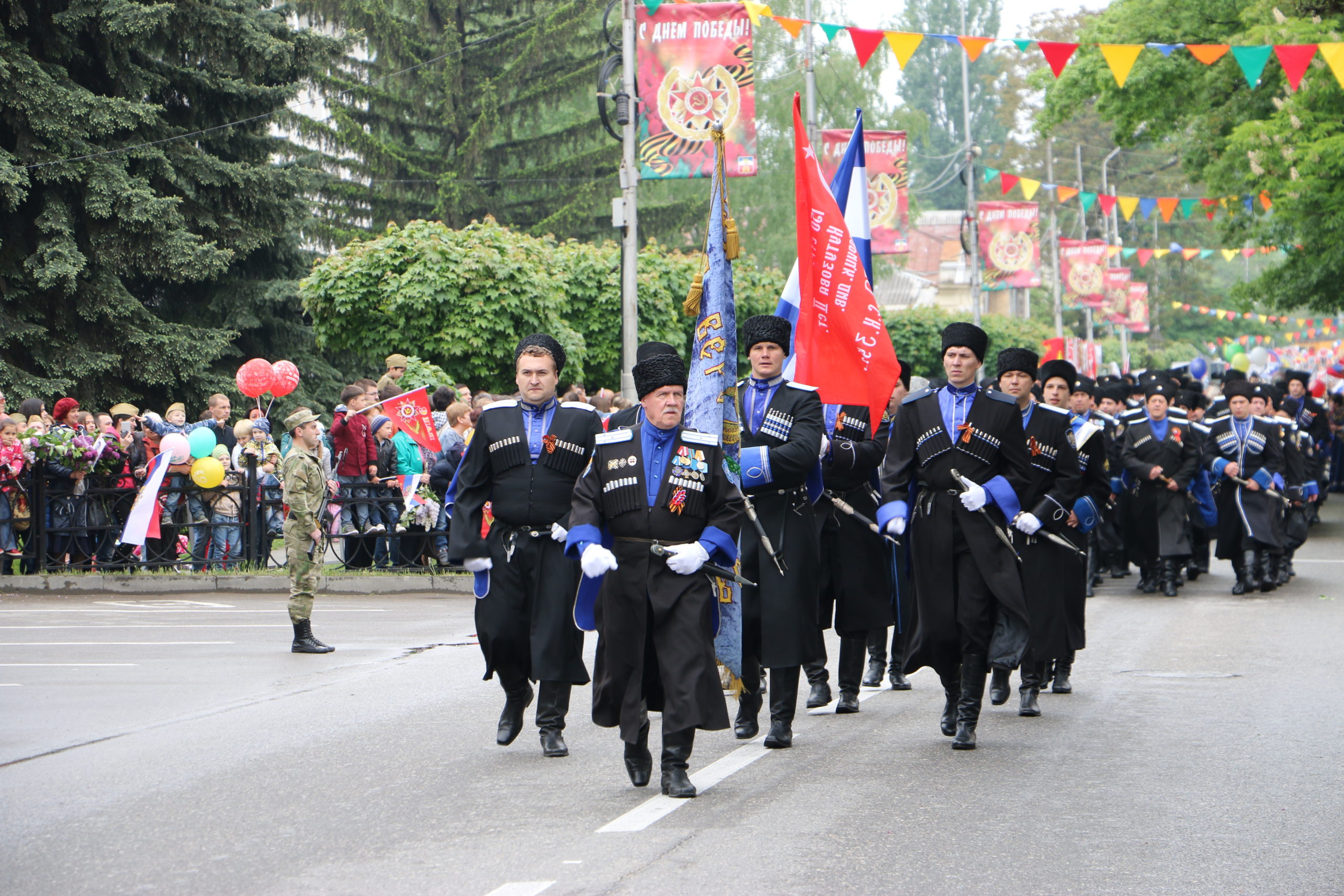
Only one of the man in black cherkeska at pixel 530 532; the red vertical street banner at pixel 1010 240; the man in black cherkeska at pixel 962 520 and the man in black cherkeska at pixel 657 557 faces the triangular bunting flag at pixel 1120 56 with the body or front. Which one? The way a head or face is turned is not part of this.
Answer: the red vertical street banner

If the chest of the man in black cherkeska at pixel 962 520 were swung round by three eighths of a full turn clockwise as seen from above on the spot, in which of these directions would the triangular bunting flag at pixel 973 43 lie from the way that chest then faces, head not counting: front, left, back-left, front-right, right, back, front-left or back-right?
front-right

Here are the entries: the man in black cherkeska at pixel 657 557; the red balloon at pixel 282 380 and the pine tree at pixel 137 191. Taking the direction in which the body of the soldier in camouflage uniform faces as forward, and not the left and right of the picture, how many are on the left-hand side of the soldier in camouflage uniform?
2

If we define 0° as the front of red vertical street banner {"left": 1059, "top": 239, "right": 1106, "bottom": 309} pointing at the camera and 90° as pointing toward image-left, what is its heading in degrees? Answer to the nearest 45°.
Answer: approximately 0°

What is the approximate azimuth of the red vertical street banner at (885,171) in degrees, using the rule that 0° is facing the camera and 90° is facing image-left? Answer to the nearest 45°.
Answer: approximately 0°

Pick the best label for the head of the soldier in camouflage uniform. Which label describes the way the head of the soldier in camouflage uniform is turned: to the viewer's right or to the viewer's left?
to the viewer's right

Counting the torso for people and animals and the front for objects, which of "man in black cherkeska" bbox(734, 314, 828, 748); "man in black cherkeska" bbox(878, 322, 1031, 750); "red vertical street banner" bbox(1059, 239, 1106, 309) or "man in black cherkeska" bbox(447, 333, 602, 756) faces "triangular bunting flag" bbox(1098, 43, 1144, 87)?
the red vertical street banner
